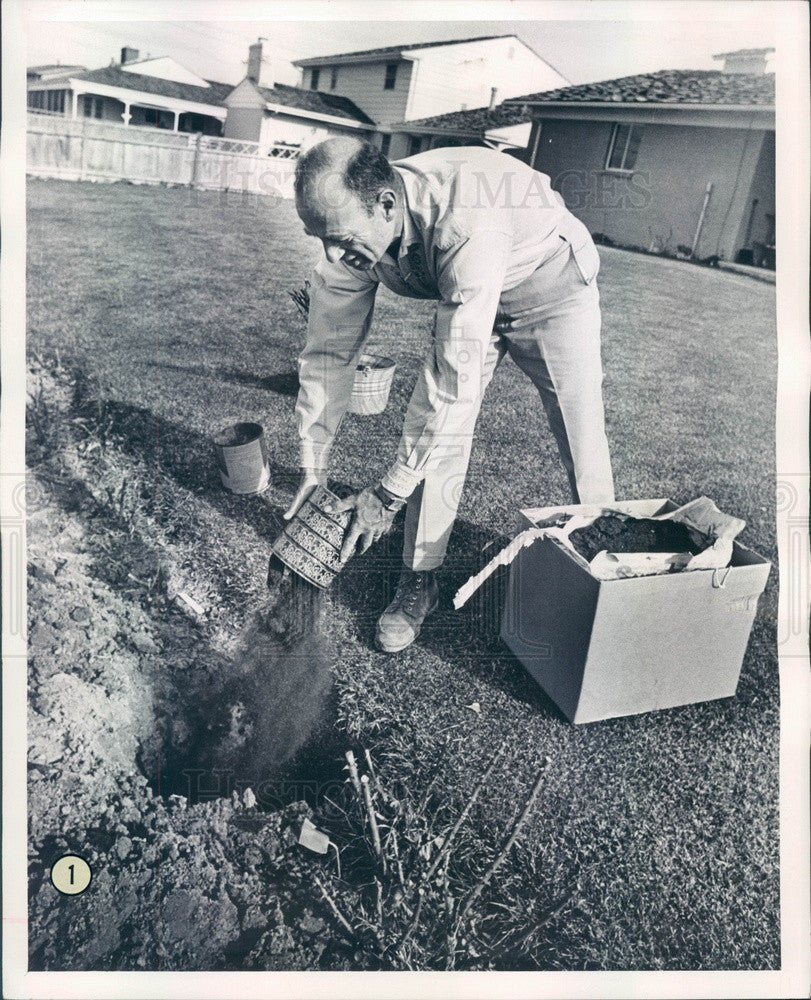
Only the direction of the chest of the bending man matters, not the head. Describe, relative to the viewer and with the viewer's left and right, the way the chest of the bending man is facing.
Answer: facing the viewer and to the left of the viewer

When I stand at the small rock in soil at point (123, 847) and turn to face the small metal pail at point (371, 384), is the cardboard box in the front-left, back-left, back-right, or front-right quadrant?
front-right
